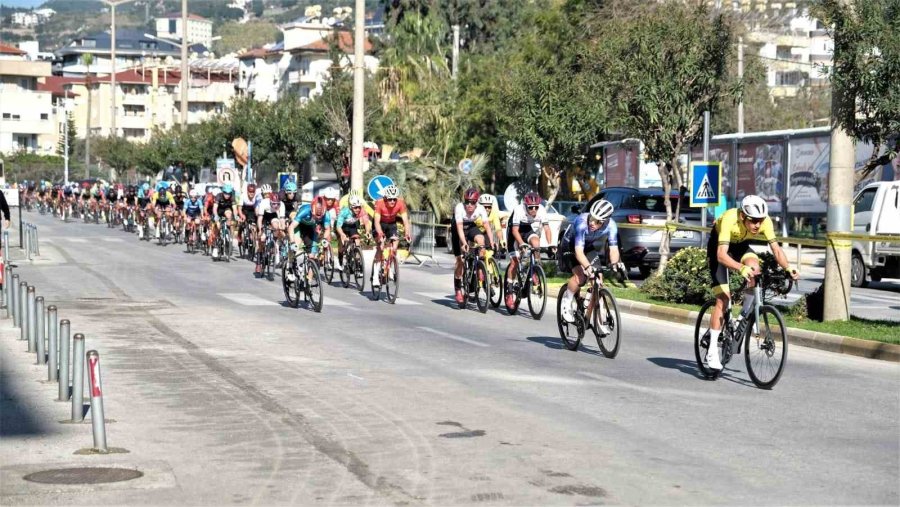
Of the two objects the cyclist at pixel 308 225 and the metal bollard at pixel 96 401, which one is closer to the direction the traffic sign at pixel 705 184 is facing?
the metal bollard

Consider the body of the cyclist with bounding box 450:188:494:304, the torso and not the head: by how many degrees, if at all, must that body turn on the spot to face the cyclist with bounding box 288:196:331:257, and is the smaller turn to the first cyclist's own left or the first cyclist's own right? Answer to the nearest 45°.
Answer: approximately 180°

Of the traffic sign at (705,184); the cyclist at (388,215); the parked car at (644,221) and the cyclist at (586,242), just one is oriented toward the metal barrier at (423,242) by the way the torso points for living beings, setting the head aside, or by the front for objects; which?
the parked car

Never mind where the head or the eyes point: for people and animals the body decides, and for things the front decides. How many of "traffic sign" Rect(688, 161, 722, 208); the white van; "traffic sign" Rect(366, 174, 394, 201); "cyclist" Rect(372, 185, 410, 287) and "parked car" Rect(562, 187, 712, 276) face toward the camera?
3

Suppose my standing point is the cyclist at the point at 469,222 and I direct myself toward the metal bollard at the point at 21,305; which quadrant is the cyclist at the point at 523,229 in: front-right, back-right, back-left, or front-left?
back-left

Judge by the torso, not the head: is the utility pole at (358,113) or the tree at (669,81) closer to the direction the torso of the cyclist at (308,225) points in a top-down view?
the tree

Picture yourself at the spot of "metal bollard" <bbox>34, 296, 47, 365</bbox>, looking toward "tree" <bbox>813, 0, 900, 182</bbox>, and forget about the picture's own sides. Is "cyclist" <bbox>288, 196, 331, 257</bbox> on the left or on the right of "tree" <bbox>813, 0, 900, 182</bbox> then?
left

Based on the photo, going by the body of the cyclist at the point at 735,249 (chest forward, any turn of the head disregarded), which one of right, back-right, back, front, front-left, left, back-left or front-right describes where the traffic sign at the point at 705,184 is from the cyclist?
back-left

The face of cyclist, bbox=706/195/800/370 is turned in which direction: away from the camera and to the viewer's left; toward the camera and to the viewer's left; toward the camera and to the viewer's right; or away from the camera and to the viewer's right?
toward the camera and to the viewer's right

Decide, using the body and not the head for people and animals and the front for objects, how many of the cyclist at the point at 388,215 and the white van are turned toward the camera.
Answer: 1
